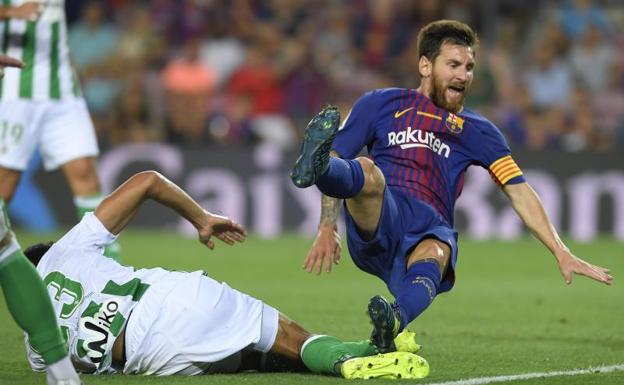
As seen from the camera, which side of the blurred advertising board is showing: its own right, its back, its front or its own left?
front

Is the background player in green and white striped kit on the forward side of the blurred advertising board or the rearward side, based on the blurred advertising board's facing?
on the forward side

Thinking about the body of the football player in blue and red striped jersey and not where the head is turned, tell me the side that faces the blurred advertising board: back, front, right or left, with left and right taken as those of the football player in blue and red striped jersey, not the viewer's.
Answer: back

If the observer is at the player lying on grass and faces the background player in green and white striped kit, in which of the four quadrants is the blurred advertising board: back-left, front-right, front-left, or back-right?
front-right

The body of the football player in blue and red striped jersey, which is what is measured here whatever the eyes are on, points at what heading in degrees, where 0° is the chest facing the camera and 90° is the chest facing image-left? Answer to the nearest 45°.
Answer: approximately 0°

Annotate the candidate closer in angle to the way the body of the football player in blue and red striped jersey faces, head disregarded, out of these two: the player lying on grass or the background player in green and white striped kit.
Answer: the player lying on grass

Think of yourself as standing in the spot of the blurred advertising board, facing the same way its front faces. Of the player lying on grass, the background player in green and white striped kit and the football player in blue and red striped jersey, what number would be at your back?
0

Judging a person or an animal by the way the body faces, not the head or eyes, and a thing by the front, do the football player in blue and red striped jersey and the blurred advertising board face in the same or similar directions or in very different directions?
same or similar directions

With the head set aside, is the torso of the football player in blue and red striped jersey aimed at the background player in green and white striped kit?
no

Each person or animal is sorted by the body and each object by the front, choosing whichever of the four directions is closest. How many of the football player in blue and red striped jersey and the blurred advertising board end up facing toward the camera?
2

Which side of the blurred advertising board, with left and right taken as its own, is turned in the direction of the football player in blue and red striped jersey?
front

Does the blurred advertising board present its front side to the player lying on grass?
yes
